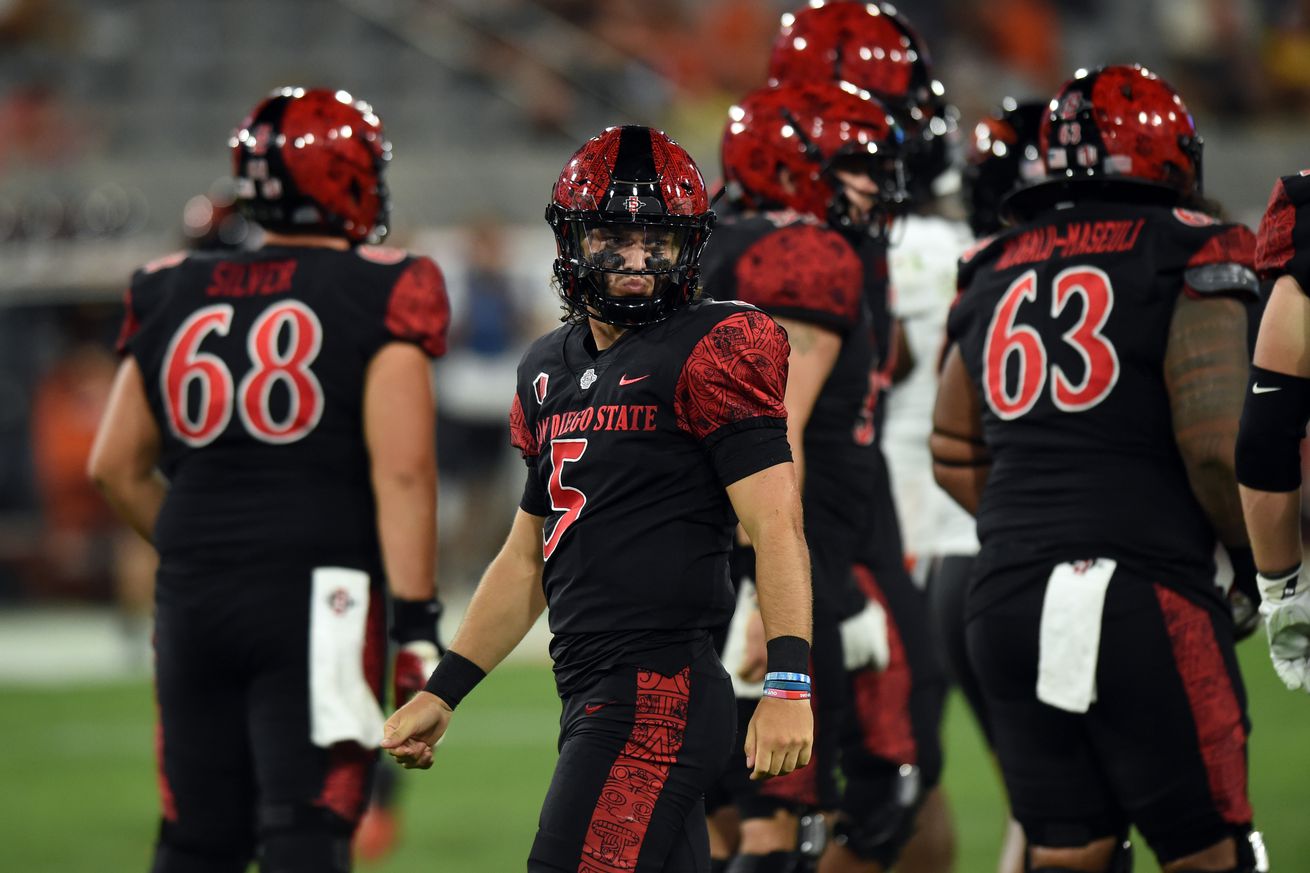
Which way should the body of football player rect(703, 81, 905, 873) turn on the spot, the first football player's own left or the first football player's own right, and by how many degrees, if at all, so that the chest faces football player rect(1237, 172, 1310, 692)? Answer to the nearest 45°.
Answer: approximately 45° to the first football player's own right

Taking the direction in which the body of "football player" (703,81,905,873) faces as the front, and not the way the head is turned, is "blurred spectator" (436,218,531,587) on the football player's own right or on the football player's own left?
on the football player's own left

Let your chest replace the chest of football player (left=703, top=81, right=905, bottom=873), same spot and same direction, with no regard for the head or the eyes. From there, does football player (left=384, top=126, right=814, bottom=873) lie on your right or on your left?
on your right

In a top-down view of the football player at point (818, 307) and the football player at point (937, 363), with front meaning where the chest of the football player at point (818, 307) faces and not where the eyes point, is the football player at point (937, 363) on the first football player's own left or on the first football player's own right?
on the first football player's own left

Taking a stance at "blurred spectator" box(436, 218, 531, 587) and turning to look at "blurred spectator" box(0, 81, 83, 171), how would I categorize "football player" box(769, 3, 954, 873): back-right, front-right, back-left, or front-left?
back-left

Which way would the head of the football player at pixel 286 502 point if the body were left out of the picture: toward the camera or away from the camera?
away from the camera

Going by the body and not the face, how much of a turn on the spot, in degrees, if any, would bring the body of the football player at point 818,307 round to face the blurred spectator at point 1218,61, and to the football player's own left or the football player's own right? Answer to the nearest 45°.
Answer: approximately 90° to the football player's own left

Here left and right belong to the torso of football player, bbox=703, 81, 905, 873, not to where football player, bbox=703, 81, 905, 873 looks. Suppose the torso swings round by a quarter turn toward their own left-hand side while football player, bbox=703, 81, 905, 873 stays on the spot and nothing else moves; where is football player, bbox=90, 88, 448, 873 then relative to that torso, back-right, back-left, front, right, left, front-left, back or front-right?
left

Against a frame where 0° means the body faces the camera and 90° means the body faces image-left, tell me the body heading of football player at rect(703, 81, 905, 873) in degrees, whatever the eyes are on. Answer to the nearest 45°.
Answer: approximately 270°
